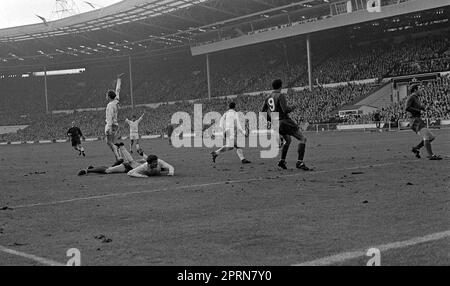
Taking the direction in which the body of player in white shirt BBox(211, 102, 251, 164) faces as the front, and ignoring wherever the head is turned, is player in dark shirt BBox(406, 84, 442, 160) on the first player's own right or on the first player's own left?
on the first player's own right

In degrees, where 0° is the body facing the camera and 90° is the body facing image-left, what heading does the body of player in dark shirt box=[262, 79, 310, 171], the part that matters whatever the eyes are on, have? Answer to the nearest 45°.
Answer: approximately 225°

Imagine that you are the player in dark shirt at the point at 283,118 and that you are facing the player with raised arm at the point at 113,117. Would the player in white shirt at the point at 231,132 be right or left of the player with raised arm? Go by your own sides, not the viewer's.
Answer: right

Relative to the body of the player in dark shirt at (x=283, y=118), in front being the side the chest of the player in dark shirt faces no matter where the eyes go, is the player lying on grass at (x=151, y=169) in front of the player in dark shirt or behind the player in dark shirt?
behind
